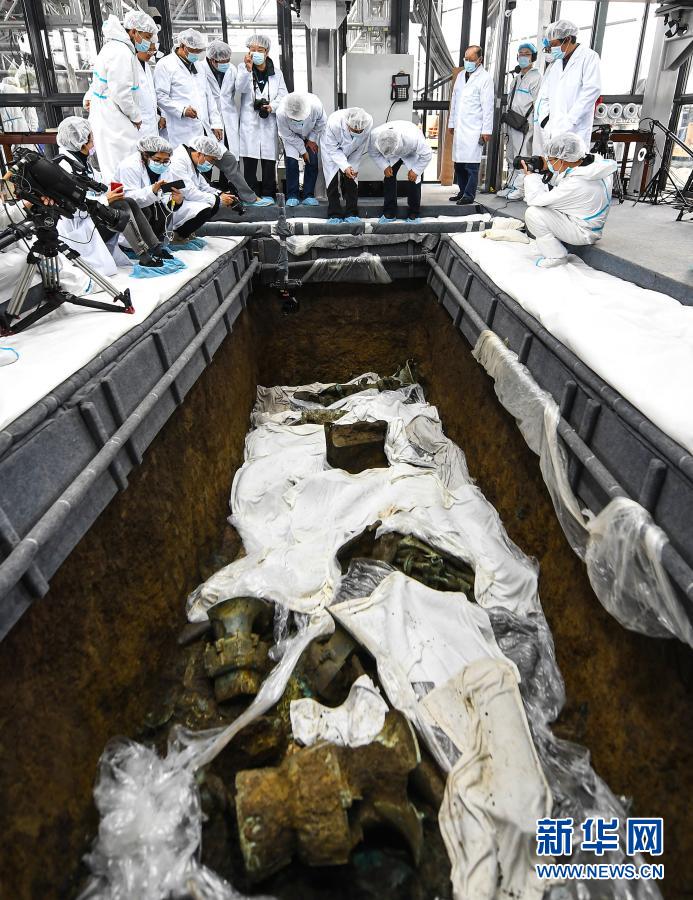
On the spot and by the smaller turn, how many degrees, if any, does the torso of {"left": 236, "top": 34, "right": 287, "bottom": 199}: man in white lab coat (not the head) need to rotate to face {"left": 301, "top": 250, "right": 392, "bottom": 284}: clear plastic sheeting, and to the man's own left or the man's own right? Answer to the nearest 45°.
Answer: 0° — they already face it

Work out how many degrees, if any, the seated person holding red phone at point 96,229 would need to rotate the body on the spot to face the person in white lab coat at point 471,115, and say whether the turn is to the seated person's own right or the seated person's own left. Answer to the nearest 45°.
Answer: approximately 45° to the seated person's own left

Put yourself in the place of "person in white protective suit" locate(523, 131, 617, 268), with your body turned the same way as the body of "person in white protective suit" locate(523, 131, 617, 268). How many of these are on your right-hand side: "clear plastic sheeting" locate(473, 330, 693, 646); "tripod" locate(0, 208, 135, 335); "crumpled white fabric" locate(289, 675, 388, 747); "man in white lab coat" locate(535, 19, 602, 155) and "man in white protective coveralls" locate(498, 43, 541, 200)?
2

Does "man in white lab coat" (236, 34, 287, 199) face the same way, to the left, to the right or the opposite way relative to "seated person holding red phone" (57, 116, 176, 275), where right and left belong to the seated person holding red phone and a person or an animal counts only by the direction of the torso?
to the right

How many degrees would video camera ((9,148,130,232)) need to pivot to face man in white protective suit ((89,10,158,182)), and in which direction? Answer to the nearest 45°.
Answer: approximately 90° to its left

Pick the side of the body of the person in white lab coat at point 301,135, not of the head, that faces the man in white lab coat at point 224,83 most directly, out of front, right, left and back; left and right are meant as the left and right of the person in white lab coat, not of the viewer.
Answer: right

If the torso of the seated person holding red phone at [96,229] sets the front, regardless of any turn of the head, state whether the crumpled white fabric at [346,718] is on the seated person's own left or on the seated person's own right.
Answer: on the seated person's own right

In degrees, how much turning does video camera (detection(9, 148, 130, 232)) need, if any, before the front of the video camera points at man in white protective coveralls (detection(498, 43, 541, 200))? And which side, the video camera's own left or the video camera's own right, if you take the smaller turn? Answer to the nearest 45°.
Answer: approximately 45° to the video camera's own left

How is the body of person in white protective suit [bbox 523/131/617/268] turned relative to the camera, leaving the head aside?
to the viewer's left

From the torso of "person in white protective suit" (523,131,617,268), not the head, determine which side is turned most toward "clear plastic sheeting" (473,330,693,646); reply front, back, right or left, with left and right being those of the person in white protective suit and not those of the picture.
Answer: left

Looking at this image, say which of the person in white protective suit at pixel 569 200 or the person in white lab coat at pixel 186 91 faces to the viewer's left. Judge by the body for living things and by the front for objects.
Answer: the person in white protective suit at pixel 569 200

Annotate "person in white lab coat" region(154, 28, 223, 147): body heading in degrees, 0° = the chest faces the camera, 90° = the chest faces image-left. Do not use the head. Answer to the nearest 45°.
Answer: approximately 315°
